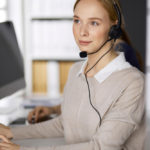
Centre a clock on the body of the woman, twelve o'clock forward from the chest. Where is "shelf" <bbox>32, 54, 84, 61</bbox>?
The shelf is roughly at 4 o'clock from the woman.

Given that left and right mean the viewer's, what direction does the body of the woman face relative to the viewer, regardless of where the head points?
facing the viewer and to the left of the viewer

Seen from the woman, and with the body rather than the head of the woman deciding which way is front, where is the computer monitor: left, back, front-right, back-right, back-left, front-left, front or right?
right

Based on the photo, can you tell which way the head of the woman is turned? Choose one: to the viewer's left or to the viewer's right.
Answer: to the viewer's left

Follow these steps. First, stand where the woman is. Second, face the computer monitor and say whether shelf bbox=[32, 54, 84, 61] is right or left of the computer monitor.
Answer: right
